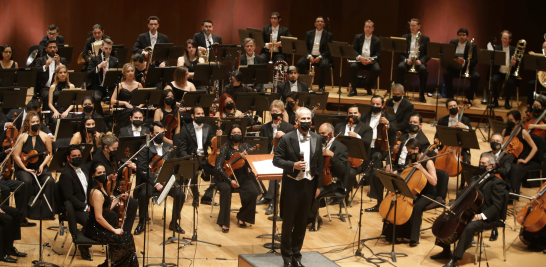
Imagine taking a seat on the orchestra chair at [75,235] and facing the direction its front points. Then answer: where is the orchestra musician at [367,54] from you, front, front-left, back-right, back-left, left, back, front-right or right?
front-left

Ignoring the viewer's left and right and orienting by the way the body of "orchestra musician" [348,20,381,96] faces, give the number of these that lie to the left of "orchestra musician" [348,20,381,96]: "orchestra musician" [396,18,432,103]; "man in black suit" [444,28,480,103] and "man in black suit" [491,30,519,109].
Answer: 3

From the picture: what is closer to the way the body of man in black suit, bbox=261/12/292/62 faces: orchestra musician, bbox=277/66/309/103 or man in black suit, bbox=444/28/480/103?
the orchestra musician

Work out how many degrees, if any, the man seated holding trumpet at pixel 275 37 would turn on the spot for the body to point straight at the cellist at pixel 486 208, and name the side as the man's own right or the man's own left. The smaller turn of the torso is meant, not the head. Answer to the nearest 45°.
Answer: approximately 45° to the man's own left

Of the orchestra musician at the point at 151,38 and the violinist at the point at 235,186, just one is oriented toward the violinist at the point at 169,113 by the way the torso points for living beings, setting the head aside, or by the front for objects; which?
the orchestra musician

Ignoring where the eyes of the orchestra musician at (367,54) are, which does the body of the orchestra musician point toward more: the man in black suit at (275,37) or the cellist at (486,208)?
the cellist

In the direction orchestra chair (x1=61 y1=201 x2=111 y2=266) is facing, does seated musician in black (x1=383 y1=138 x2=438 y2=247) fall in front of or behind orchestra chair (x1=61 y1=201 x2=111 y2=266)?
in front

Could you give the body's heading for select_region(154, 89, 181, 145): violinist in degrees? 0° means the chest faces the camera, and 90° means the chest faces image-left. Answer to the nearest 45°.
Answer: approximately 315°

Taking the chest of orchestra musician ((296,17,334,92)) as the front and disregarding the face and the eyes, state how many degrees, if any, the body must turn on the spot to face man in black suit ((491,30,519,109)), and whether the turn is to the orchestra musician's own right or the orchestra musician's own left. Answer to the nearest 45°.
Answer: approximately 90° to the orchestra musician's own left

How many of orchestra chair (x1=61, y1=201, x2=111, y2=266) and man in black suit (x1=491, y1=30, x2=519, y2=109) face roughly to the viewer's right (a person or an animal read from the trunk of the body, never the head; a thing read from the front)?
1

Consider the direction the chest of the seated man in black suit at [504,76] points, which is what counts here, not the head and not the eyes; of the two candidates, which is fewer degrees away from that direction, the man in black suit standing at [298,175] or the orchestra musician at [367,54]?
the man in black suit standing

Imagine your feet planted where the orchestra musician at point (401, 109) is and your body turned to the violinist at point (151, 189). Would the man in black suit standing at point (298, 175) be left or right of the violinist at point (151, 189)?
left

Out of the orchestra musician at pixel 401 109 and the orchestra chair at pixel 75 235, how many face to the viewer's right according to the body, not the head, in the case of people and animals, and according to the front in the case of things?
1

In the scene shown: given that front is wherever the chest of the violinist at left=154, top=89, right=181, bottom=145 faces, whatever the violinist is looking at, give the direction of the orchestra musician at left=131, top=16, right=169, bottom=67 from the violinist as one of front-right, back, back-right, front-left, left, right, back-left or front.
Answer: back-left

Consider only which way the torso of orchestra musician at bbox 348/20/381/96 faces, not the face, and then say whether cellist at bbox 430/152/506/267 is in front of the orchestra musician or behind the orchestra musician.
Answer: in front

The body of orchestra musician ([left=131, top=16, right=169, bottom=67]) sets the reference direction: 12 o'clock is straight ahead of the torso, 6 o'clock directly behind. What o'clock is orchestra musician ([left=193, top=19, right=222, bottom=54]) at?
orchestra musician ([left=193, top=19, right=222, bottom=54]) is roughly at 9 o'clock from orchestra musician ([left=131, top=16, right=169, bottom=67]).

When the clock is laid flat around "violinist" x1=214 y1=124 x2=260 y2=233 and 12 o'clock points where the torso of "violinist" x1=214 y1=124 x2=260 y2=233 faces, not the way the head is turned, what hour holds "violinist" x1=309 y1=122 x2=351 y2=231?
"violinist" x1=309 y1=122 x2=351 y2=231 is roughly at 9 o'clock from "violinist" x1=214 y1=124 x2=260 y2=233.
